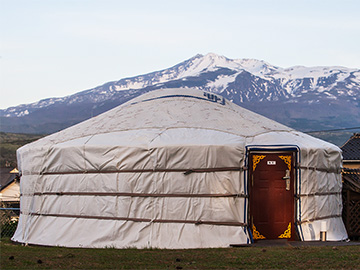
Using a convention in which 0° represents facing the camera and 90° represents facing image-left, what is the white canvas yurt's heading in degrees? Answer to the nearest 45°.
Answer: approximately 315°
